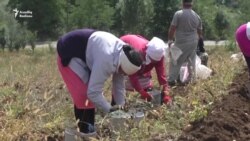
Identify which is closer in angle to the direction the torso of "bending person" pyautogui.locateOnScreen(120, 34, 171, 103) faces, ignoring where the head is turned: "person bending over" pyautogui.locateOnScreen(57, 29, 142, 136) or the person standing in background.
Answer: the person bending over

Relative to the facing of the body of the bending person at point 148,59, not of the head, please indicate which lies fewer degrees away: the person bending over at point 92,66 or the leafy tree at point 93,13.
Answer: the person bending over

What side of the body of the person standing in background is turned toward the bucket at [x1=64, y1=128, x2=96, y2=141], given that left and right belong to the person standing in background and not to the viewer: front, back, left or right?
back

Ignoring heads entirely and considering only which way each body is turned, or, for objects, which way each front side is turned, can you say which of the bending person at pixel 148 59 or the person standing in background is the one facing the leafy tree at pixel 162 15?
the person standing in background

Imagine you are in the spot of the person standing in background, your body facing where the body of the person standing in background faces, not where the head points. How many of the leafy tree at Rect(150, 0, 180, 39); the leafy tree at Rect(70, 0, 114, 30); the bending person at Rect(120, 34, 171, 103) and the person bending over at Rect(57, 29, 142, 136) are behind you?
2

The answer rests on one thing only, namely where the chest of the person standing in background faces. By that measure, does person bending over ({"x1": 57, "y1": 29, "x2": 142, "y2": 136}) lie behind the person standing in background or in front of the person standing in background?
behind

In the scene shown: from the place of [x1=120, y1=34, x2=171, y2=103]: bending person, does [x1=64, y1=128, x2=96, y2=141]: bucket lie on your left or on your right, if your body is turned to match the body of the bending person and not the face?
on your right

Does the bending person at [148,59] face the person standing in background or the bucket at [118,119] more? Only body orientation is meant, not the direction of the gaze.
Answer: the bucket

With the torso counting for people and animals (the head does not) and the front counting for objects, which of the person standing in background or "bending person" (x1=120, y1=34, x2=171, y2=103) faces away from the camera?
the person standing in background

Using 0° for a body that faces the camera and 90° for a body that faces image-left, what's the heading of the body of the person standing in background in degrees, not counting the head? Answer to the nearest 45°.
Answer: approximately 180°

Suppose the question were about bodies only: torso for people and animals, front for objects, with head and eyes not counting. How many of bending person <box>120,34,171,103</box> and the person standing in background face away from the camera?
1

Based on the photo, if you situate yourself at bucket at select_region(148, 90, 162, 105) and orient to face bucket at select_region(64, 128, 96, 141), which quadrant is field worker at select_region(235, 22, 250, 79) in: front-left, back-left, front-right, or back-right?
back-left

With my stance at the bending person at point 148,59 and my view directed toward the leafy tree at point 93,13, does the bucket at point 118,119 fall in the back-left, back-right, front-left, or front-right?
back-left

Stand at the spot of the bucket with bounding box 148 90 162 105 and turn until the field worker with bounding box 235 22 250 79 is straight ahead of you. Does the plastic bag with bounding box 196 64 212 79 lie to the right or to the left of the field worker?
left
